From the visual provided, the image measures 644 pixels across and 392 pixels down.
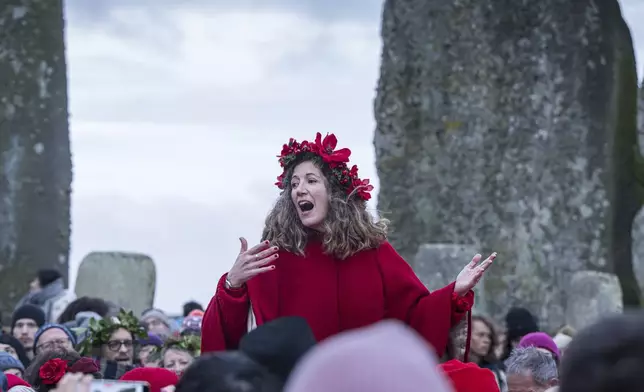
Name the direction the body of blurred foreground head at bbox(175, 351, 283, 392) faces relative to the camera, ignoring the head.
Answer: away from the camera

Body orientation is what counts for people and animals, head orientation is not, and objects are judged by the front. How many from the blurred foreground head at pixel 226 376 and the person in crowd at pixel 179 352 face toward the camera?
1

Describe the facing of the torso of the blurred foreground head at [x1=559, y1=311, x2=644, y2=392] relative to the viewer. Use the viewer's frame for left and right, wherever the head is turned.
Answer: facing away from the viewer

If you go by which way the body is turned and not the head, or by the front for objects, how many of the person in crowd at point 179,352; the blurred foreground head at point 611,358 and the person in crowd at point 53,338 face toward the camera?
2

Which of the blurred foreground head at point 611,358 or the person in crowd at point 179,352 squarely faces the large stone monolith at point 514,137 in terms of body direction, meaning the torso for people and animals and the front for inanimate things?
the blurred foreground head

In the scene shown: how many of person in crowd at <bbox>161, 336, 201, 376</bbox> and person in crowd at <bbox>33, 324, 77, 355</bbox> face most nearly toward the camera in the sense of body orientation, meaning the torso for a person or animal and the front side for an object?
2

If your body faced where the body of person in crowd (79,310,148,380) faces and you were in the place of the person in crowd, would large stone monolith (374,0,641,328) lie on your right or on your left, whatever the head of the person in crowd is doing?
on your left

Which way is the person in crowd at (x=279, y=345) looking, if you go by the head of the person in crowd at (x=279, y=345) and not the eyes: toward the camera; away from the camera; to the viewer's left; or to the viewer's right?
away from the camera
